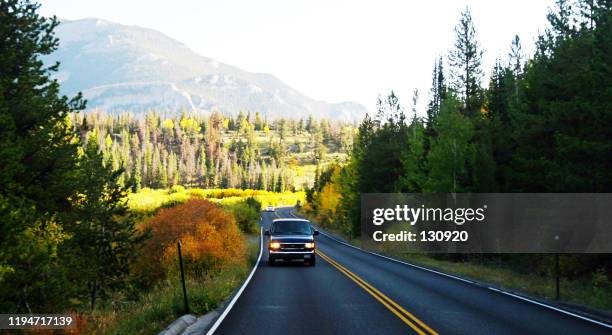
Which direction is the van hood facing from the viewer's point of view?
toward the camera

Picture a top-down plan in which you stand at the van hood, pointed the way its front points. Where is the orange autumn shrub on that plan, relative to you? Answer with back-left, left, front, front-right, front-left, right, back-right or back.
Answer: right
